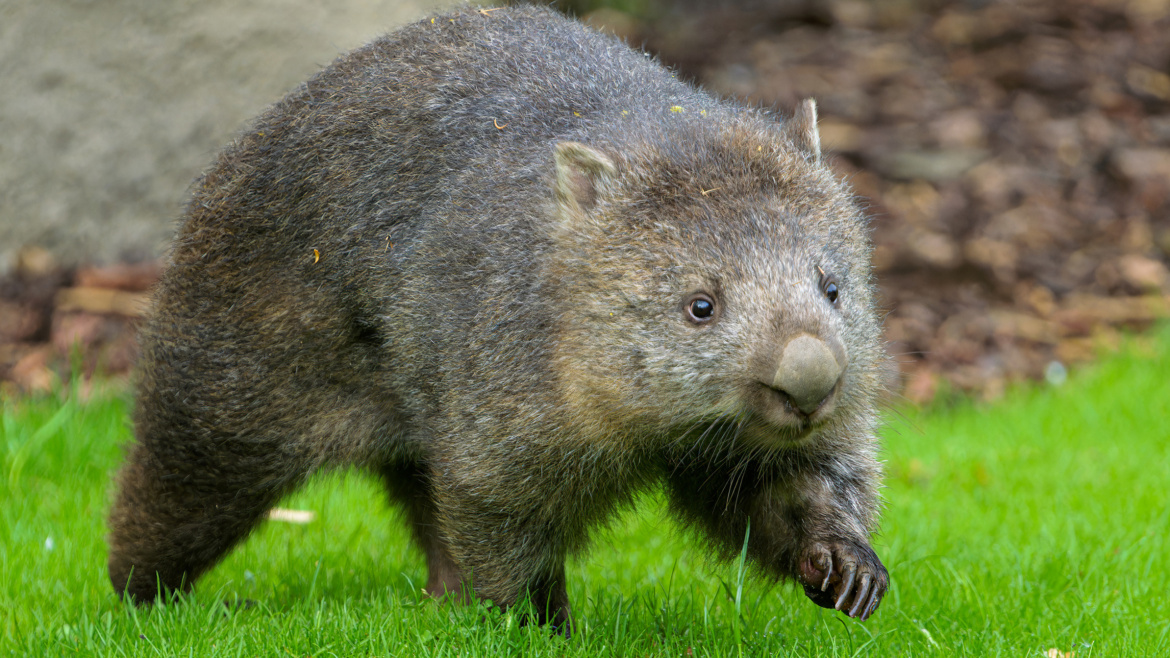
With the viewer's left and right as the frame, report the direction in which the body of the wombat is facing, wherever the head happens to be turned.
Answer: facing the viewer and to the right of the viewer
